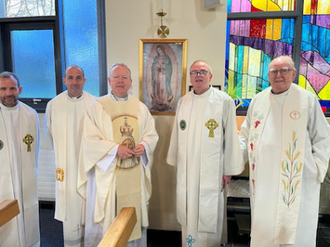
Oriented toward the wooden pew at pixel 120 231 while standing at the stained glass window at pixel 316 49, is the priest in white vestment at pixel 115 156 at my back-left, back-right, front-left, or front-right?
front-right

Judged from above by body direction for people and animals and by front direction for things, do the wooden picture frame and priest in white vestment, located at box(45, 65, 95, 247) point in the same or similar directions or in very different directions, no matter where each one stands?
same or similar directions

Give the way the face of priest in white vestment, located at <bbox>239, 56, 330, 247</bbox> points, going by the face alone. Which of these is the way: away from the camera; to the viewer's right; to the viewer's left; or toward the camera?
toward the camera

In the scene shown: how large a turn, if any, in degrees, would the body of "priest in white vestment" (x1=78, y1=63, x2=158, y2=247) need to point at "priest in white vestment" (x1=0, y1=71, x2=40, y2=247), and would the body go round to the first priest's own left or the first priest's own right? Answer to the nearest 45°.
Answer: approximately 90° to the first priest's own right

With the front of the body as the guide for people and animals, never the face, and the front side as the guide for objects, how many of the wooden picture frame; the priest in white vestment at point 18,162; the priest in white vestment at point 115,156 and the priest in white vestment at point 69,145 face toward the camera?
4

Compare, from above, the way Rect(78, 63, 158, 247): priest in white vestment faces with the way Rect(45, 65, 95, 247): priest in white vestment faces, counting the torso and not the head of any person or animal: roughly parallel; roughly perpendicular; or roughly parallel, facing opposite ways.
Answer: roughly parallel

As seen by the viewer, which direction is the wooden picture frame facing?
toward the camera

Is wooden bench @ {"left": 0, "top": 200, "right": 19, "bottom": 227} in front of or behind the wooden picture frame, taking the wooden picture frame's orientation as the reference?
in front

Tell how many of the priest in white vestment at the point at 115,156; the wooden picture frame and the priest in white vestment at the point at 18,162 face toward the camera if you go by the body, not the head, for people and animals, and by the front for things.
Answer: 3

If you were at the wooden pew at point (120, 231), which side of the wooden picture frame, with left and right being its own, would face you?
front

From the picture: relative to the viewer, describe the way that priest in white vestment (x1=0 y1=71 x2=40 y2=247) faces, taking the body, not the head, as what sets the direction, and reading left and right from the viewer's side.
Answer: facing the viewer

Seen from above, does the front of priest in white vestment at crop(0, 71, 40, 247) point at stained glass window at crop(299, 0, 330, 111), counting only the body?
no

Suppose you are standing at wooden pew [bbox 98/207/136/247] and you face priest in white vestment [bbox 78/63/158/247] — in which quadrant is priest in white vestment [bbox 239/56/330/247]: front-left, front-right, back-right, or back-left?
front-right

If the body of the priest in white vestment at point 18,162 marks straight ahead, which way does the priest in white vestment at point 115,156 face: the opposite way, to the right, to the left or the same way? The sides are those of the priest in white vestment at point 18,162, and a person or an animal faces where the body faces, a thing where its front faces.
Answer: the same way
